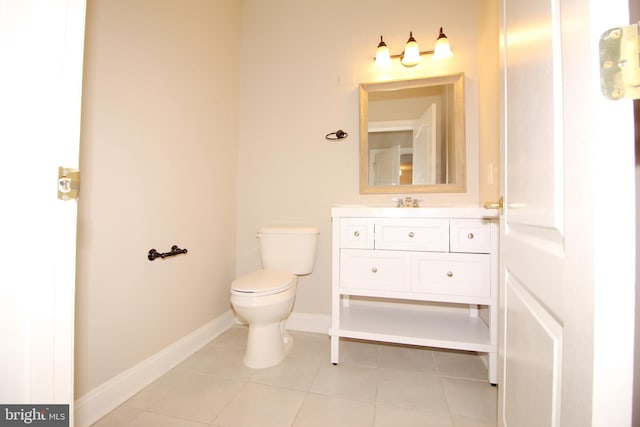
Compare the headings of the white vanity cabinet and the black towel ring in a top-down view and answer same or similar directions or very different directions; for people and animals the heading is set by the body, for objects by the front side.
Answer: same or similar directions

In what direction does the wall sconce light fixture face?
toward the camera

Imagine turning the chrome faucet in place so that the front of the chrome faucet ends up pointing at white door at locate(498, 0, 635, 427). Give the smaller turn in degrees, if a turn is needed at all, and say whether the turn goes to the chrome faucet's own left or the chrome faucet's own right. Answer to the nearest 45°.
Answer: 0° — it already faces it

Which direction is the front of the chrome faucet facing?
toward the camera

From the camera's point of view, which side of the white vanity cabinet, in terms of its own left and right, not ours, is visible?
front

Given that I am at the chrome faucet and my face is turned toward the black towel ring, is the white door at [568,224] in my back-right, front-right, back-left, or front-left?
back-left

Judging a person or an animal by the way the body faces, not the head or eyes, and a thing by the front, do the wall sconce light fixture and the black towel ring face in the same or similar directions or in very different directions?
same or similar directions

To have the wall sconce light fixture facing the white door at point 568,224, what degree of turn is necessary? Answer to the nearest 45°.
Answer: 0° — it already faces it
